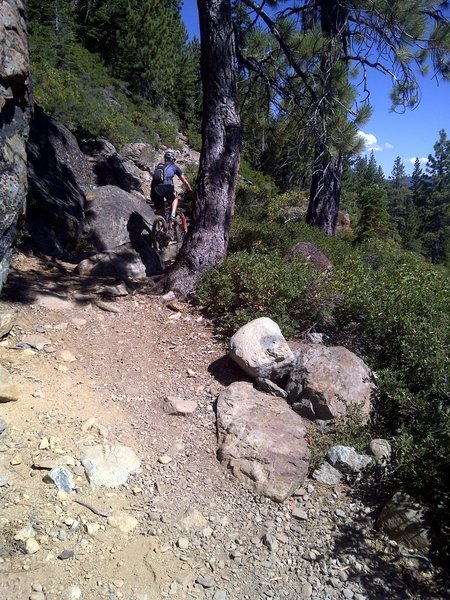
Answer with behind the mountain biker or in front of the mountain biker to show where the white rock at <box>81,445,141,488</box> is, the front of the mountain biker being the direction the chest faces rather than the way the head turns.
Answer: behind

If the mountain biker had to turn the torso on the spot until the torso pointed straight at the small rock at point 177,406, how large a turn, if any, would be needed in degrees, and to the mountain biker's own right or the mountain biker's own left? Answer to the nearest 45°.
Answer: approximately 135° to the mountain biker's own right

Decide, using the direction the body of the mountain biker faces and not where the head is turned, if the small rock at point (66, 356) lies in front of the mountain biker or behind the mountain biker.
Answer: behind

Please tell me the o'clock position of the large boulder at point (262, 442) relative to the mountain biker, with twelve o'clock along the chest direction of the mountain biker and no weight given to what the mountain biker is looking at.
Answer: The large boulder is roughly at 4 o'clock from the mountain biker.

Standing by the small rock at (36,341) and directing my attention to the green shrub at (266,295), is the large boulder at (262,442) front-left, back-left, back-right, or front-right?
front-right

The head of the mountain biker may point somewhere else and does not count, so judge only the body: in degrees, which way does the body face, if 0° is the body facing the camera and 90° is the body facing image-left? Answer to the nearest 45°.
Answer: approximately 225°

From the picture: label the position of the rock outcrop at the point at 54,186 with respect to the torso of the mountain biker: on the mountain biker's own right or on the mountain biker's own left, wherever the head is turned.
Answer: on the mountain biker's own left

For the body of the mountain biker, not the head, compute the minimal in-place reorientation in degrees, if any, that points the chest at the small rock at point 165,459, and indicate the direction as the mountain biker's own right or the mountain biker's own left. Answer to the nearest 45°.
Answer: approximately 135° to the mountain biker's own right

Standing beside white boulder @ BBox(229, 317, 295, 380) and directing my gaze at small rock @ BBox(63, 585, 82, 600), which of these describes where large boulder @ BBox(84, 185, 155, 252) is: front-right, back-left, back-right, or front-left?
back-right

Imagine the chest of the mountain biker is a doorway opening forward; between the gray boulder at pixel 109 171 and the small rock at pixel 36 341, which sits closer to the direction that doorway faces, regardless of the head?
the gray boulder

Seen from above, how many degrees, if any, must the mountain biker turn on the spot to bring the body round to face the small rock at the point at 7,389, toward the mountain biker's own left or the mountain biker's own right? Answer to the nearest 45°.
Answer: approximately 135° to the mountain biker's own right

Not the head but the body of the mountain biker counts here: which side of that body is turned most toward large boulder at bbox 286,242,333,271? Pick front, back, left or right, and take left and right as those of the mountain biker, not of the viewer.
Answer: right
